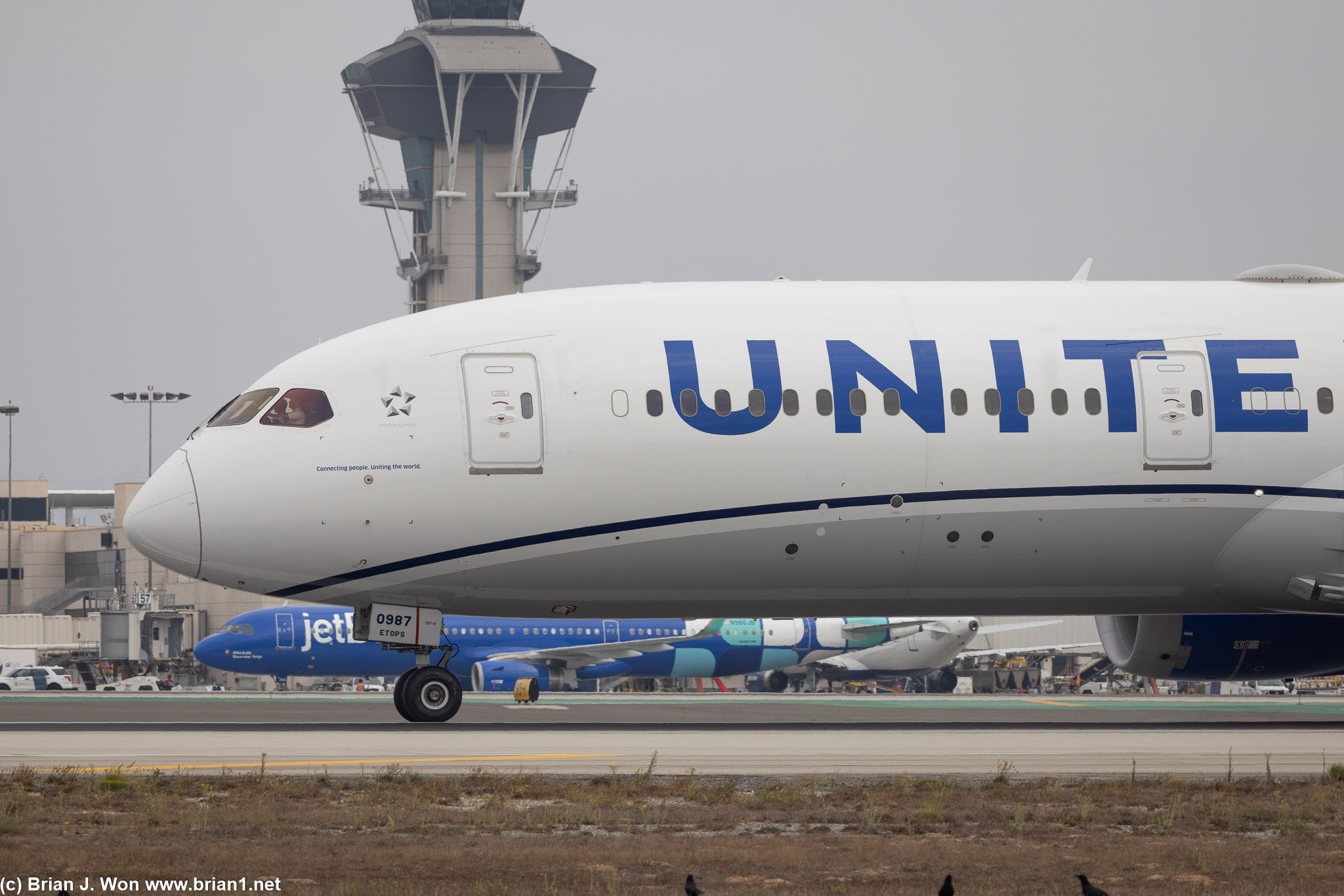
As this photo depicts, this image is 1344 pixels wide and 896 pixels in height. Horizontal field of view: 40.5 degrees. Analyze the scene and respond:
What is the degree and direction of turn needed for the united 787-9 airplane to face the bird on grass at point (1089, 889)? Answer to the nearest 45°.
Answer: approximately 90° to its left

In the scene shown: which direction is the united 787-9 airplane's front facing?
to the viewer's left

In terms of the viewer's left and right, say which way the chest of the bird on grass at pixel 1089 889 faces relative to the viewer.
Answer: facing to the left of the viewer

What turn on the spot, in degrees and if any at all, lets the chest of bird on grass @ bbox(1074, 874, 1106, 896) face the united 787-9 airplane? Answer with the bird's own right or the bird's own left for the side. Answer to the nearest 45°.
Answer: approximately 90° to the bird's own right

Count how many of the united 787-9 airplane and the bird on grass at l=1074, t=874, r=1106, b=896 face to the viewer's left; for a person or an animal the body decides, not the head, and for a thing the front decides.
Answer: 2
